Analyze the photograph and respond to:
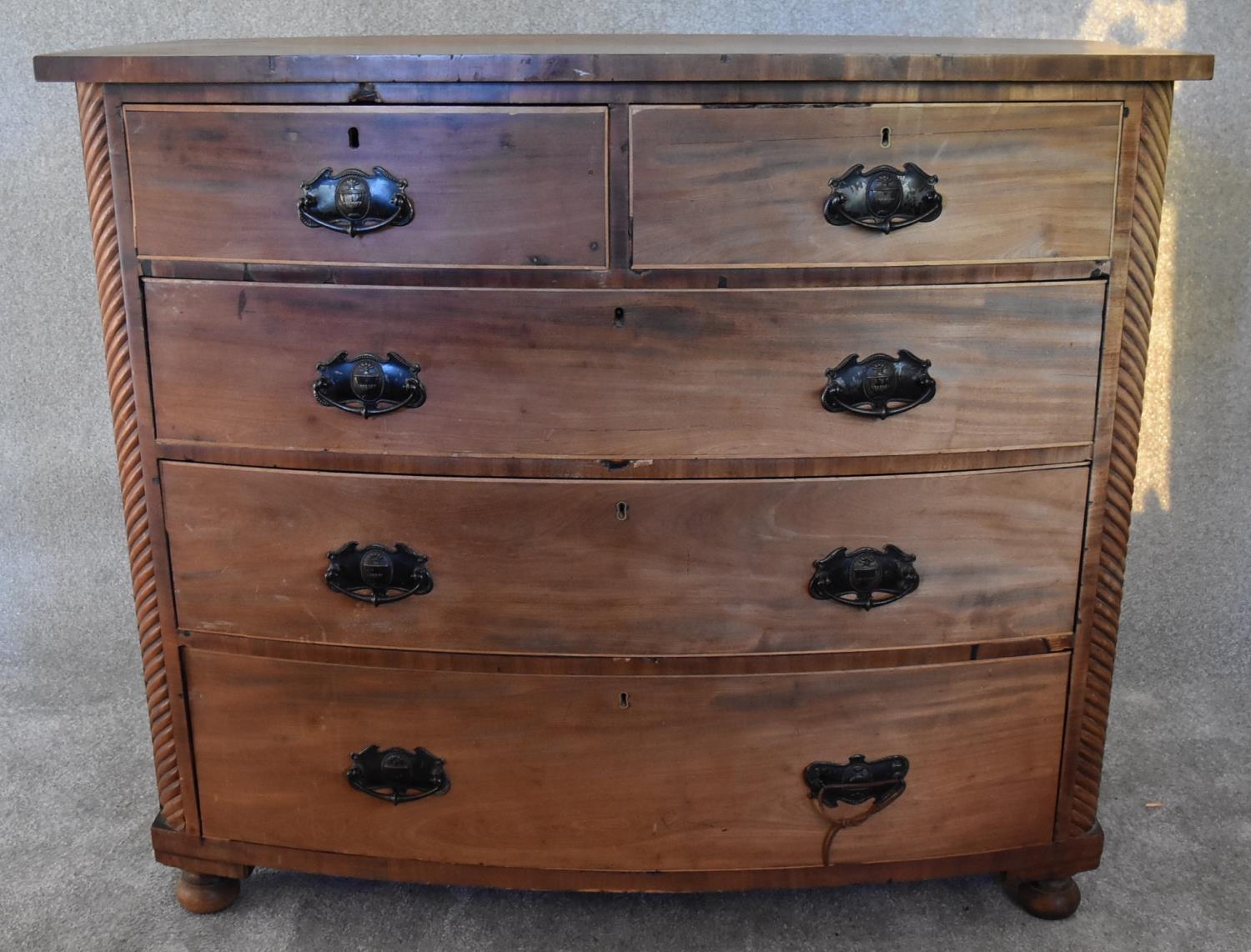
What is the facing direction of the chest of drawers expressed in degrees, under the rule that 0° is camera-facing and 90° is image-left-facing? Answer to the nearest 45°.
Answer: approximately 0°
